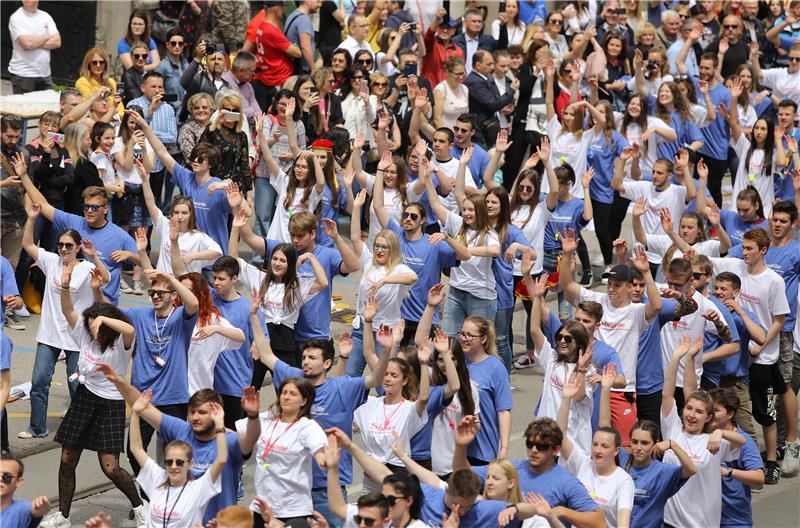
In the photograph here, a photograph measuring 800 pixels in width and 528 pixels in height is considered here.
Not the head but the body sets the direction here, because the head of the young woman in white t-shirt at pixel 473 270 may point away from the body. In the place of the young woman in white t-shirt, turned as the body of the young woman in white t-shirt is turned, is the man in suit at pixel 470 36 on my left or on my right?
on my right

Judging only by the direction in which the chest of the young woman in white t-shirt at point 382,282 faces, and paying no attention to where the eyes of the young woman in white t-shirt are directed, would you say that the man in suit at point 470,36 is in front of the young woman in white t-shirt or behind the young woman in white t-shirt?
behind

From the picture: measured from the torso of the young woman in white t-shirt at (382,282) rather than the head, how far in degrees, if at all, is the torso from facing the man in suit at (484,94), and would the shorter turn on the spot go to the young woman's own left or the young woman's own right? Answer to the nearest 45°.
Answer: approximately 135° to the young woman's own right

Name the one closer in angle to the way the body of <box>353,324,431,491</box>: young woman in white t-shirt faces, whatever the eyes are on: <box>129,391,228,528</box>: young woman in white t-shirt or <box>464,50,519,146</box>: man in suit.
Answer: the young woman in white t-shirt

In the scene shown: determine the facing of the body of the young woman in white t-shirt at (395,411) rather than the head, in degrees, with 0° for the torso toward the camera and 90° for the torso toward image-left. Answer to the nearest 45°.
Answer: approximately 45°

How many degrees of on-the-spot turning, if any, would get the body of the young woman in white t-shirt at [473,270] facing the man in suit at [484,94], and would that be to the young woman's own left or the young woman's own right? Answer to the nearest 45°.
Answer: approximately 135° to the young woman's own right

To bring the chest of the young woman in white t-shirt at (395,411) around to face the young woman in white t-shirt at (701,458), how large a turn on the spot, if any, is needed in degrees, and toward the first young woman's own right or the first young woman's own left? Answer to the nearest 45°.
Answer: approximately 135° to the first young woman's own left

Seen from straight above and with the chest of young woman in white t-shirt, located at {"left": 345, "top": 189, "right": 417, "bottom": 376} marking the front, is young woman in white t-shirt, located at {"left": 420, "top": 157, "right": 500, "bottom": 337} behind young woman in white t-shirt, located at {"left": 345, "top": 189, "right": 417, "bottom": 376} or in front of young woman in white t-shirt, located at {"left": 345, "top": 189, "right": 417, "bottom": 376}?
behind
